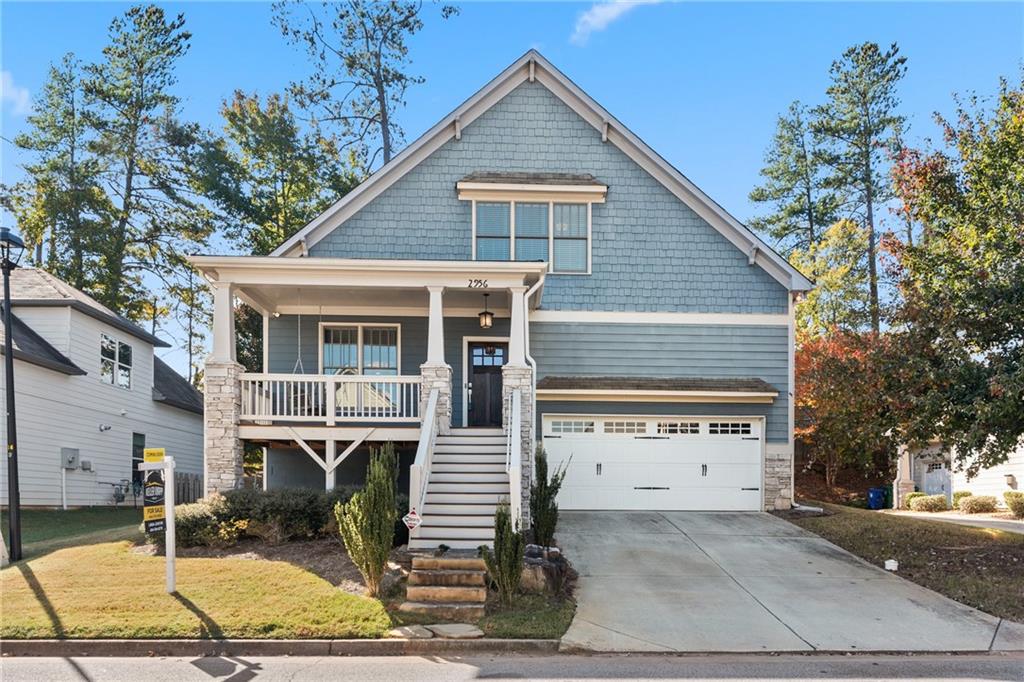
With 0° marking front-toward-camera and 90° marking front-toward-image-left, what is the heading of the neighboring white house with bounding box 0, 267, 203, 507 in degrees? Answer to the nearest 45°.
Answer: approximately 45°

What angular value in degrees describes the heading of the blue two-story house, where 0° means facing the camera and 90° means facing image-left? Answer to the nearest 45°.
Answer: approximately 0°

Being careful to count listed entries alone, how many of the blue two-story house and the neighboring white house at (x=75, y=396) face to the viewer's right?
0

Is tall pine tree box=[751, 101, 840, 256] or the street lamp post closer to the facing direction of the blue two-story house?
the street lamp post

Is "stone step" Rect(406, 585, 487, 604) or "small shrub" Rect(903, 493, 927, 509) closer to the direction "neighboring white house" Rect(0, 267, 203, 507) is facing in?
the stone step

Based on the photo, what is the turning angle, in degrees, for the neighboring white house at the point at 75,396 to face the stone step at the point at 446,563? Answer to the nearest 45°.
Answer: approximately 45° to its left

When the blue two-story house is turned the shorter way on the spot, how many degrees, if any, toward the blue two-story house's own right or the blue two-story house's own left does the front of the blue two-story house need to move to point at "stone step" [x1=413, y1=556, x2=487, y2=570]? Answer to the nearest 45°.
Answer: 0° — it already faces it

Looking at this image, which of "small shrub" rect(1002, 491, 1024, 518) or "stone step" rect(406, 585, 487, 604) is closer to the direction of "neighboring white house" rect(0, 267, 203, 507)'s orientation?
the stone step

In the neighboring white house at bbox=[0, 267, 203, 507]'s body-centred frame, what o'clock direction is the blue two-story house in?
The blue two-story house is roughly at 9 o'clock from the neighboring white house.

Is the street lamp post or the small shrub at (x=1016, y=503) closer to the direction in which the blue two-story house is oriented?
the street lamp post
